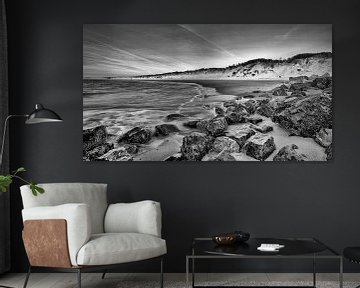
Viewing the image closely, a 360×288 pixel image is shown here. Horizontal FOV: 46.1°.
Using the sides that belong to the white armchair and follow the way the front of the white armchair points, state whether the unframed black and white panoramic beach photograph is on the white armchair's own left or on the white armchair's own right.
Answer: on the white armchair's own left

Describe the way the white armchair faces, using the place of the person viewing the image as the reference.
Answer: facing the viewer and to the right of the viewer

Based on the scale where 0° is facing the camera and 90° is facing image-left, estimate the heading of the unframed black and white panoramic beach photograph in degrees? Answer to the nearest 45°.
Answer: approximately 0°

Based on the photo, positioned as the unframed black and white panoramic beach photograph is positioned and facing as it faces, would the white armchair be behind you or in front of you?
in front

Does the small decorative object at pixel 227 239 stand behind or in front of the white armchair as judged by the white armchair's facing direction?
in front

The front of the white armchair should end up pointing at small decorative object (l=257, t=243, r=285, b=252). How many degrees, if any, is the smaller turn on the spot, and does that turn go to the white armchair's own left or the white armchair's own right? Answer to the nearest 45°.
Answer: approximately 45° to the white armchair's own left
